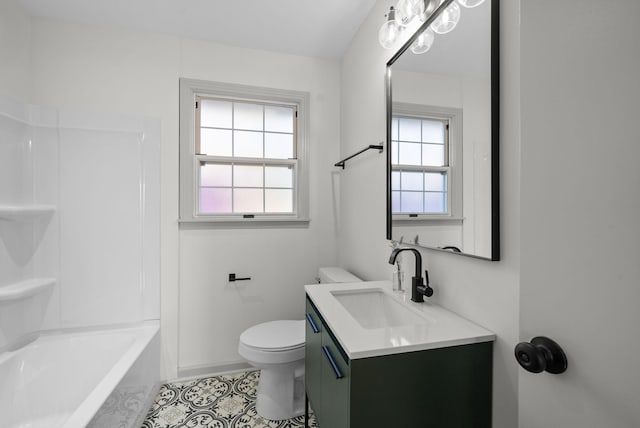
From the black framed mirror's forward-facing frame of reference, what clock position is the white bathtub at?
The white bathtub is roughly at 1 o'clock from the black framed mirror.

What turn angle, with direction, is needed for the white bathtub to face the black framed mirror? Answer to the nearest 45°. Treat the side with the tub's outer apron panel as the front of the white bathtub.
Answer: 0° — it already faces it

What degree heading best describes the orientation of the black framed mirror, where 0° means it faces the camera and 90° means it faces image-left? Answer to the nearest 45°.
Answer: approximately 45°

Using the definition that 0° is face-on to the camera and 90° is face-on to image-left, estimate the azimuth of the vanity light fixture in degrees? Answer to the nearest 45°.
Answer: approximately 45°

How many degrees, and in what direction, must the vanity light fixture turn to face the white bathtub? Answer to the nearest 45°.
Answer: approximately 45° to its right

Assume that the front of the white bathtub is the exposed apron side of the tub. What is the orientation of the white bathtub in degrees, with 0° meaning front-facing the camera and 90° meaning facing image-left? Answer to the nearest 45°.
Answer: approximately 315°

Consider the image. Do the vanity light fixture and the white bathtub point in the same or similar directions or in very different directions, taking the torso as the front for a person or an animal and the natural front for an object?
very different directions
